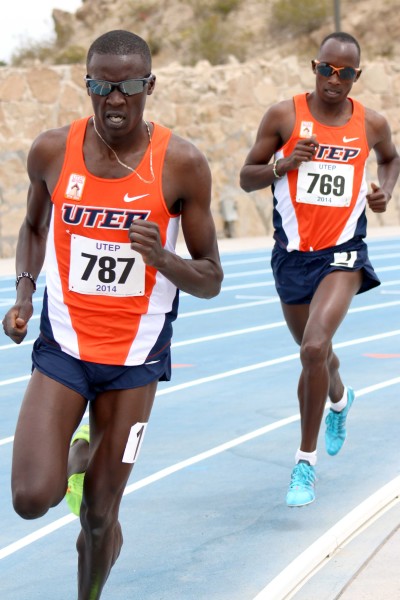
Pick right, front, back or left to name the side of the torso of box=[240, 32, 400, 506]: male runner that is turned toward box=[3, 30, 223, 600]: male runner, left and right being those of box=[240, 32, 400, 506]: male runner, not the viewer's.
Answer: front

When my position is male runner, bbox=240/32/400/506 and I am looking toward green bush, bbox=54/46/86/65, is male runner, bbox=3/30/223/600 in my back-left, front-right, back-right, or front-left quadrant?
back-left

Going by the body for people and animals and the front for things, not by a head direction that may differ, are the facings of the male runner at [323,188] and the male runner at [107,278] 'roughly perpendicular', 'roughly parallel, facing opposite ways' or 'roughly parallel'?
roughly parallel

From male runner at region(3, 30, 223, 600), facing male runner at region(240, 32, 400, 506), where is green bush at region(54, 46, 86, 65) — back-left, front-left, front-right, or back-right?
front-left

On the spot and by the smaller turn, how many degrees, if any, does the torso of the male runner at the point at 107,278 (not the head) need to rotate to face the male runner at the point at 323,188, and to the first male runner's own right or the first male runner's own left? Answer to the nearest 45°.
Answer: approximately 135° to the first male runner's own left

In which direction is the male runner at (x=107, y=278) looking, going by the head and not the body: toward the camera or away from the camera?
toward the camera

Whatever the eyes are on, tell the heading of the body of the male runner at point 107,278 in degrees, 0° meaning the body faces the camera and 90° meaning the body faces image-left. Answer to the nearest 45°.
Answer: approximately 0°

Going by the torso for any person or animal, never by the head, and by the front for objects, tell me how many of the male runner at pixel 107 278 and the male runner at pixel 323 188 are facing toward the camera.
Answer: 2

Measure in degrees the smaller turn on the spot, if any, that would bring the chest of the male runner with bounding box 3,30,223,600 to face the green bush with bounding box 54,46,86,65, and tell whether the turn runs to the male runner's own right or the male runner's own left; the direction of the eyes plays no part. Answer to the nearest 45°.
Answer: approximately 180°
